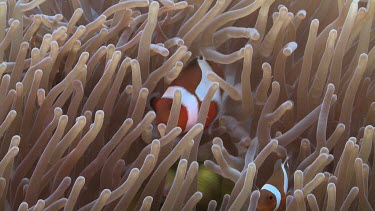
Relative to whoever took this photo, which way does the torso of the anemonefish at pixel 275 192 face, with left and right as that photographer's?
facing the viewer and to the left of the viewer
